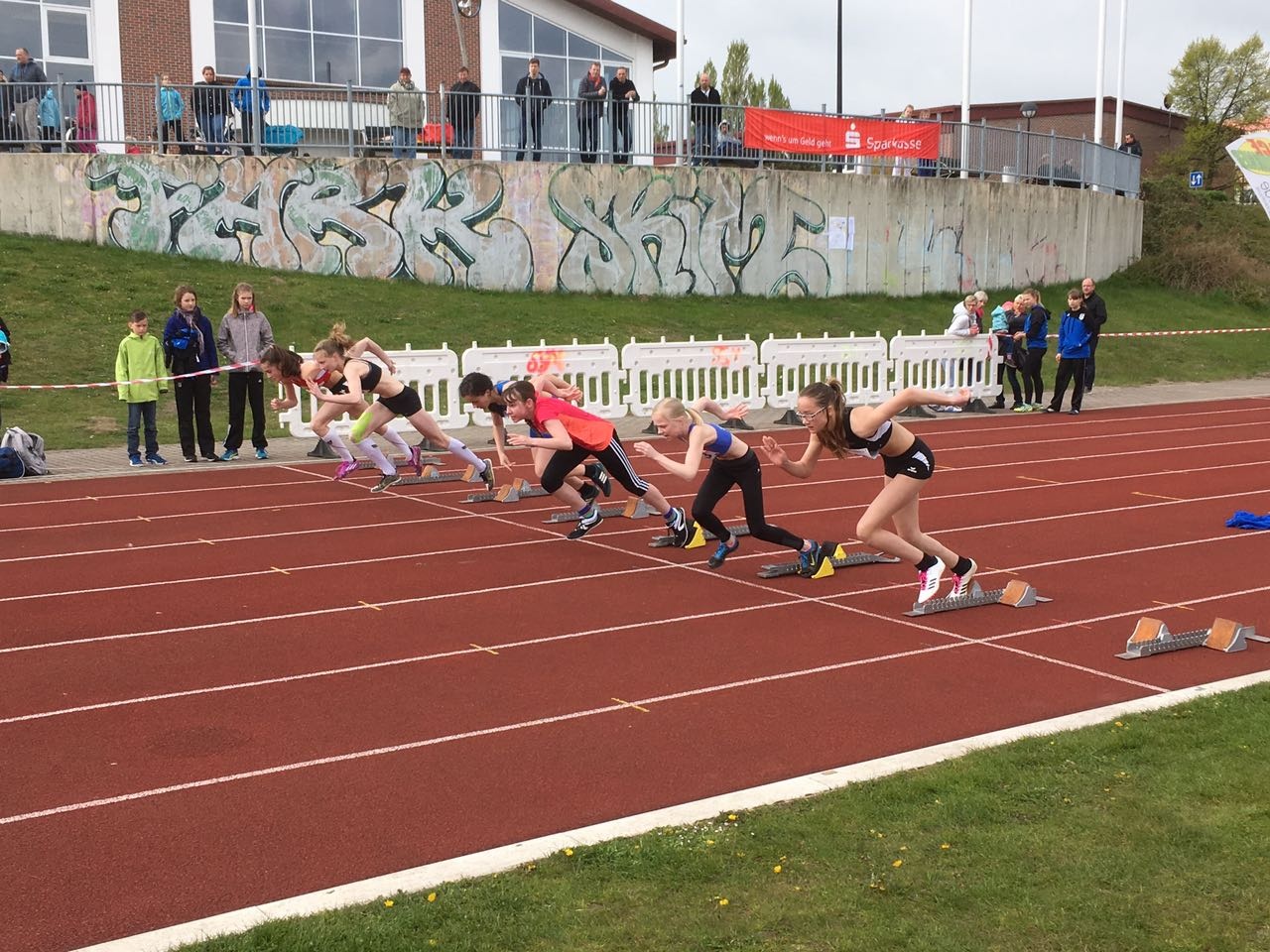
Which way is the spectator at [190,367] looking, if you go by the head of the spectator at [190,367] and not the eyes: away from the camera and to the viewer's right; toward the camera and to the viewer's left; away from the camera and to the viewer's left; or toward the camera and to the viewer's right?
toward the camera and to the viewer's right

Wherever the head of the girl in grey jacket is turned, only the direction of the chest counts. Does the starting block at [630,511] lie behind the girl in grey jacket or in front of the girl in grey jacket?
in front

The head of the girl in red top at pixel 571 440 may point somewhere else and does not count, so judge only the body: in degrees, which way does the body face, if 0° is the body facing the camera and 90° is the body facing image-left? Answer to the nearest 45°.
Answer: approximately 90°

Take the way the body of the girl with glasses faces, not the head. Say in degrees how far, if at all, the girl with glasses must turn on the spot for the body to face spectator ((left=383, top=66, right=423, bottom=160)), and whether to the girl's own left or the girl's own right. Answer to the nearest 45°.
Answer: approximately 45° to the girl's own right

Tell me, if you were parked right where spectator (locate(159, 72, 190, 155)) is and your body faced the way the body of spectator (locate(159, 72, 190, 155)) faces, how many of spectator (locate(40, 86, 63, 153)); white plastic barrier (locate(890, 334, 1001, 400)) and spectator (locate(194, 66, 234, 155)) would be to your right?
1

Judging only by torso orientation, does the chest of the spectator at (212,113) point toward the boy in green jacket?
yes

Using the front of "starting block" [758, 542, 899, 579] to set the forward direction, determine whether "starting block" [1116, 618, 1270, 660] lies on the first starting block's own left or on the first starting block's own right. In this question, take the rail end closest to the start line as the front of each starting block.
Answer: on the first starting block's own left

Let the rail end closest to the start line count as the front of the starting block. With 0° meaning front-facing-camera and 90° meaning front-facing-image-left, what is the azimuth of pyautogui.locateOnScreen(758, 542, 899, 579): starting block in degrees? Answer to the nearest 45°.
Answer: approximately 90°

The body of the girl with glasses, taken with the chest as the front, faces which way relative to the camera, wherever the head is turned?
to the viewer's left

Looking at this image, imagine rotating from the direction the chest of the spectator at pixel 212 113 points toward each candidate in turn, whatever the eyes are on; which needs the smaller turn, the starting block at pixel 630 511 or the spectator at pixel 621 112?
the starting block

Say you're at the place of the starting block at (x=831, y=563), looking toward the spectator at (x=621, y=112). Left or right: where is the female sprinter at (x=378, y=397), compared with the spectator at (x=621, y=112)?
left

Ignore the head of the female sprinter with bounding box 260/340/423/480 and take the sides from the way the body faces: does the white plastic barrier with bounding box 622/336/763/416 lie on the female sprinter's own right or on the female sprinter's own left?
on the female sprinter's own right

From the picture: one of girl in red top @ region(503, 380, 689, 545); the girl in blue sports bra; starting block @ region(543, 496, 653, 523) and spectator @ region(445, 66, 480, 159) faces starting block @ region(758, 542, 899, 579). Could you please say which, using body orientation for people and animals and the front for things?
the spectator

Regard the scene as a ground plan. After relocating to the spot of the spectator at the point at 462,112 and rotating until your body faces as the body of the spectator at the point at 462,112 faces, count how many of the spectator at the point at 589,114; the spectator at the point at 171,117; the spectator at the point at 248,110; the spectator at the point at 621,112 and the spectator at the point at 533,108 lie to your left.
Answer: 3

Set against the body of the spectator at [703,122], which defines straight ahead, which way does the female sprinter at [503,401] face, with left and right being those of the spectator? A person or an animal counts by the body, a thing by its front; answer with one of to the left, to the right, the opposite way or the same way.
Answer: to the right
